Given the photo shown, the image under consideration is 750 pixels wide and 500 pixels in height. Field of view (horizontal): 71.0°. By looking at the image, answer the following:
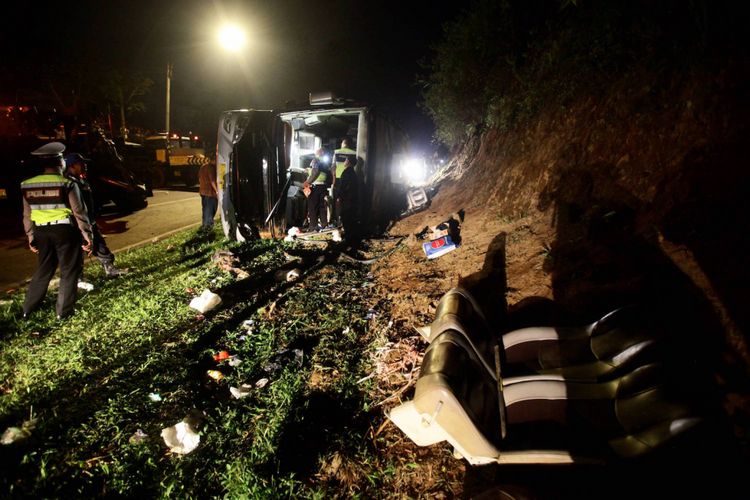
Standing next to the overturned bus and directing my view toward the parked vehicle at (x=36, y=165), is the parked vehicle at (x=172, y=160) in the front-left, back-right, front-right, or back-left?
front-right
